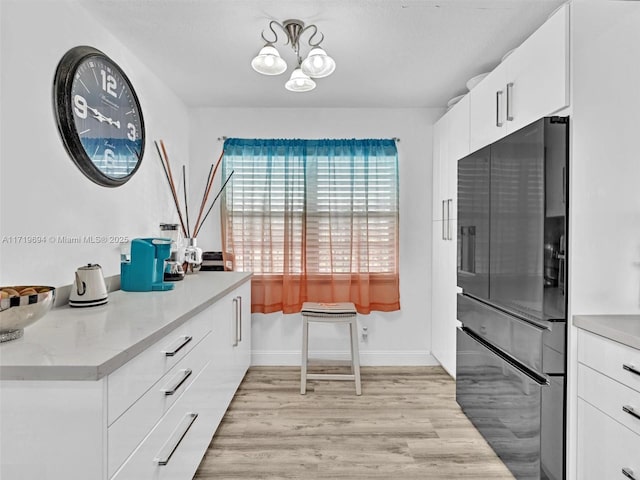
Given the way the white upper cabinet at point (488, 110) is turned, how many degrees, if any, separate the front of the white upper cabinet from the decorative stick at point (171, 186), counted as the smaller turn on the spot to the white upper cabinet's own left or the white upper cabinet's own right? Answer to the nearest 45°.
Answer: approximately 45° to the white upper cabinet's own right

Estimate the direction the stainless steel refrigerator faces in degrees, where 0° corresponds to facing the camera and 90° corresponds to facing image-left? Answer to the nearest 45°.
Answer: approximately 45°

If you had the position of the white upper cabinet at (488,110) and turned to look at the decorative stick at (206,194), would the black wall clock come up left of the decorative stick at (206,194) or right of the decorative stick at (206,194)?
left

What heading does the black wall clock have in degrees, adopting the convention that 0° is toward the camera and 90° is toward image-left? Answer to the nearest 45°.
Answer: approximately 315°

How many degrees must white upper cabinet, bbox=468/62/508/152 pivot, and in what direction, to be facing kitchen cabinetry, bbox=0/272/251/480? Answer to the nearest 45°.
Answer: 0° — it already faces it

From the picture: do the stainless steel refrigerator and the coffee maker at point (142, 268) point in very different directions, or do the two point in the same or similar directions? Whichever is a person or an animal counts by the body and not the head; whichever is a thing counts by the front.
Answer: very different directions

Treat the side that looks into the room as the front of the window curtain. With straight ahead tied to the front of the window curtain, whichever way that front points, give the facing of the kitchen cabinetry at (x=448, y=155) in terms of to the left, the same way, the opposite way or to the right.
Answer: to the right

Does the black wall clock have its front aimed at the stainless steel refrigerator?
yes

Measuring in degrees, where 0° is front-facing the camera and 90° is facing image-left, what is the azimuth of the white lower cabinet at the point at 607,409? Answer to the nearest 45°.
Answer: approximately 45°

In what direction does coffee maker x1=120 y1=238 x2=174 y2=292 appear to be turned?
to the viewer's right
